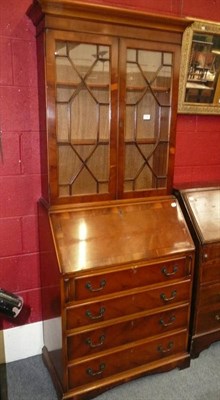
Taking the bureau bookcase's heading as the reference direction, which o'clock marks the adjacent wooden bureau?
The adjacent wooden bureau is roughly at 10 o'clock from the bureau bookcase.

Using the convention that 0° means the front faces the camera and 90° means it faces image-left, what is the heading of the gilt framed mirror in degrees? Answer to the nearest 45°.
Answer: approximately 315°

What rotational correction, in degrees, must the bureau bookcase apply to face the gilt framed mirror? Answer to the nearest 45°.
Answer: approximately 90° to its left

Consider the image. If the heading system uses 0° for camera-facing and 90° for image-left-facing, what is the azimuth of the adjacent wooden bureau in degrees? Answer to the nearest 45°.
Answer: approximately 315°

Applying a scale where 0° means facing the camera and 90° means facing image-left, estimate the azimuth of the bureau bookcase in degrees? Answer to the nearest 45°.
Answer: approximately 315°

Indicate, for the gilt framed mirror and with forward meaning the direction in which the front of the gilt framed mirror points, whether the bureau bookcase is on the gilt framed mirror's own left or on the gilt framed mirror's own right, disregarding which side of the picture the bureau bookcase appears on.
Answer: on the gilt framed mirror's own right

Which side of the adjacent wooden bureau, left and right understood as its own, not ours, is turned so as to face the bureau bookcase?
right
